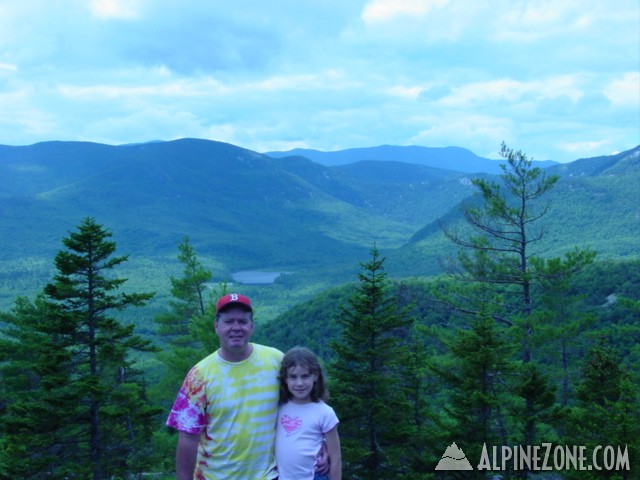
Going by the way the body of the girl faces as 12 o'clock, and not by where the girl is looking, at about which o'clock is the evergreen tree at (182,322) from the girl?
The evergreen tree is roughly at 4 o'clock from the girl.

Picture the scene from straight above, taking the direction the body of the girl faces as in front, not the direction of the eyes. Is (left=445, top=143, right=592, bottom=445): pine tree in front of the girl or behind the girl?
behind

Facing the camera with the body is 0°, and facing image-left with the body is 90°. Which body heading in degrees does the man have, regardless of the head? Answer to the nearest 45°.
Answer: approximately 0°

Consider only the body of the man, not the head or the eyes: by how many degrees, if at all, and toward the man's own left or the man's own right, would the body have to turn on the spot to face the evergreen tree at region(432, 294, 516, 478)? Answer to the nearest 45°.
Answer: approximately 135° to the man's own left
